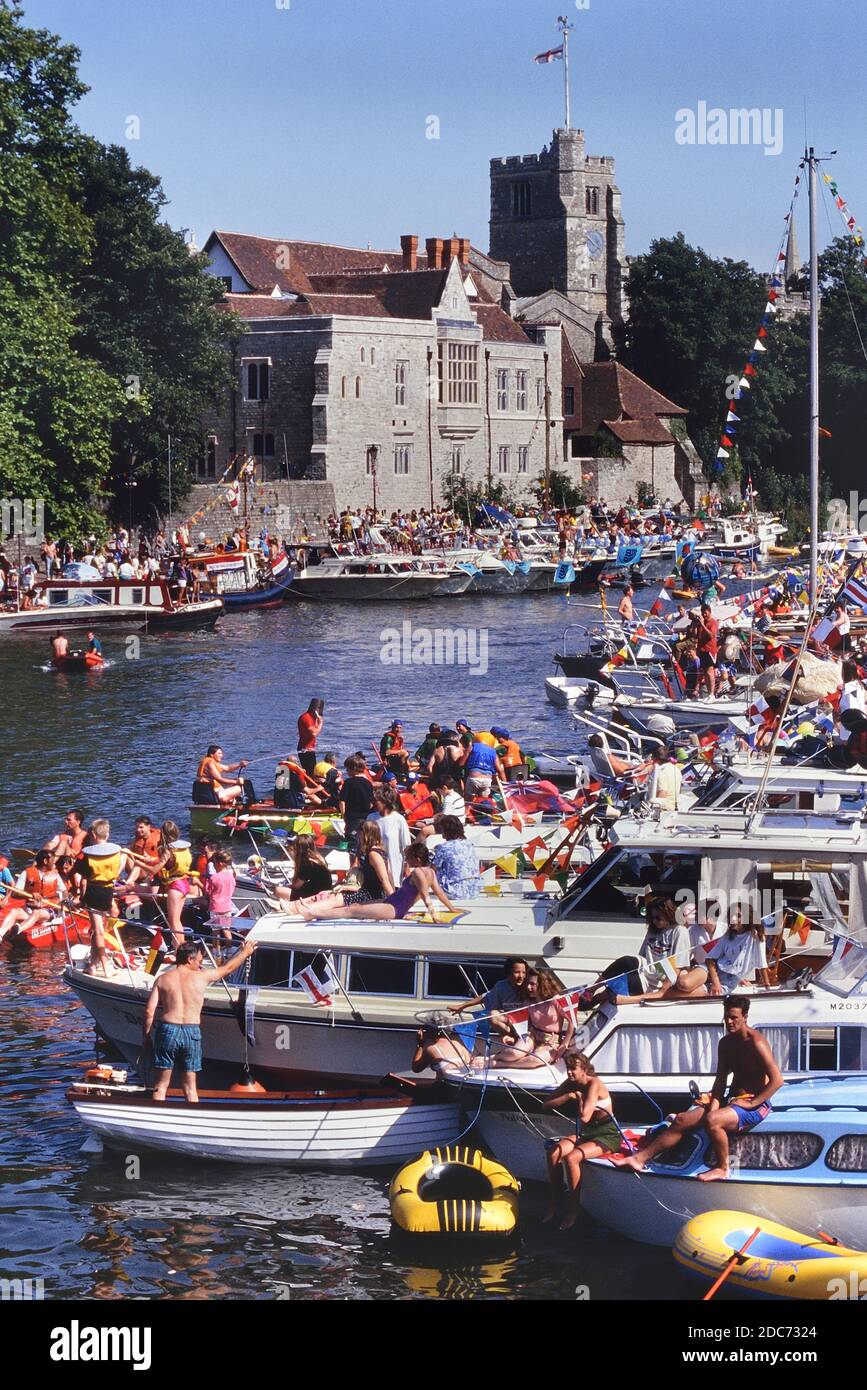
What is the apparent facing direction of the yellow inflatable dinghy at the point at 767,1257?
to the viewer's left

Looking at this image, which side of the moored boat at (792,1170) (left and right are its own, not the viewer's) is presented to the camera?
left

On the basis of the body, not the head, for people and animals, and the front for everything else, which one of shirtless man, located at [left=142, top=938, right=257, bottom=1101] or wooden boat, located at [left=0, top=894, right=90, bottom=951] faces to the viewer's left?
the wooden boat

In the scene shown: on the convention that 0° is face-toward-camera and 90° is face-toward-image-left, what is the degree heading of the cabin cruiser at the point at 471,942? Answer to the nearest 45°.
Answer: approximately 90°

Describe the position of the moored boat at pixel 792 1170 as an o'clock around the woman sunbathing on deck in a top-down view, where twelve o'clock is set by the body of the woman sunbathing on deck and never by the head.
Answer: The moored boat is roughly at 8 o'clock from the woman sunbathing on deck.

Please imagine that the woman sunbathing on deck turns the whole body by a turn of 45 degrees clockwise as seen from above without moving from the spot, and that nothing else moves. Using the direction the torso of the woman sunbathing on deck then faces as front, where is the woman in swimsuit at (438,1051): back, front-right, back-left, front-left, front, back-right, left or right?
back-left

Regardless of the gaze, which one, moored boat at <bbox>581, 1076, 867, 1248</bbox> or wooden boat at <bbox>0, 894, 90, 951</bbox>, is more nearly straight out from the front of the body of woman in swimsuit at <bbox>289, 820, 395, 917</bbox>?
the wooden boat

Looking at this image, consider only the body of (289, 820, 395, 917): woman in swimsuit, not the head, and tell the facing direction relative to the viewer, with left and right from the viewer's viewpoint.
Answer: facing to the left of the viewer

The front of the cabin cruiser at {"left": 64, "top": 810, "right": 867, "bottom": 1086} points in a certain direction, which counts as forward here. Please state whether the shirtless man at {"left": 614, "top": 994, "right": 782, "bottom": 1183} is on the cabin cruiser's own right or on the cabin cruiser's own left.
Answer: on the cabin cruiser's own left

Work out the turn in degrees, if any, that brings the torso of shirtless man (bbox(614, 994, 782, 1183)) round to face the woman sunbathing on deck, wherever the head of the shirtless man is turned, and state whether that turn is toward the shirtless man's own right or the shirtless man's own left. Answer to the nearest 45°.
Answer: approximately 90° to the shirtless man's own right

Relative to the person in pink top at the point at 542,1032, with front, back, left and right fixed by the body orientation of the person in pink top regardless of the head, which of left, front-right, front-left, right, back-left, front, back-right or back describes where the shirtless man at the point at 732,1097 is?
left

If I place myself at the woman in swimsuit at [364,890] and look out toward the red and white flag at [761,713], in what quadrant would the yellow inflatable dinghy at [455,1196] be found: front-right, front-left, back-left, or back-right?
back-right

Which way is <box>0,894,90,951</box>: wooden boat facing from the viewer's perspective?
to the viewer's left
